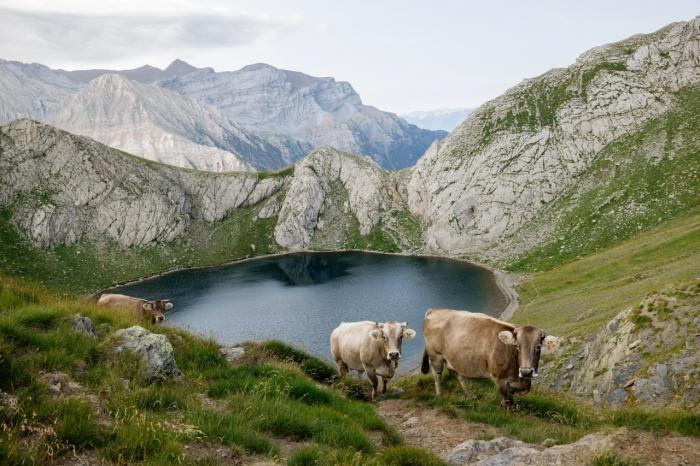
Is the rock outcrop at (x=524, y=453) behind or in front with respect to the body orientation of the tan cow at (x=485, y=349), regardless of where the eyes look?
in front

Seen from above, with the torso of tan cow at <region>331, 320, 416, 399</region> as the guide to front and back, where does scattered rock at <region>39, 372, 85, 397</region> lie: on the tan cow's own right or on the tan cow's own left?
on the tan cow's own right

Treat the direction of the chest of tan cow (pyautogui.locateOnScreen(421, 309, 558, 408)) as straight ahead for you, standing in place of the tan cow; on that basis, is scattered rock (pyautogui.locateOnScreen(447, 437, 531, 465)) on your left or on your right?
on your right

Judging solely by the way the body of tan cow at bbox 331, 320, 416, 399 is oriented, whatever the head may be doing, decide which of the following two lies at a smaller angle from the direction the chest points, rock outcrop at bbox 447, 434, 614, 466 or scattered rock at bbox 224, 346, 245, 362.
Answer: the rock outcrop

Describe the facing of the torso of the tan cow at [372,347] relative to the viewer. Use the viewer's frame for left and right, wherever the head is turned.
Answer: facing the viewer and to the right of the viewer

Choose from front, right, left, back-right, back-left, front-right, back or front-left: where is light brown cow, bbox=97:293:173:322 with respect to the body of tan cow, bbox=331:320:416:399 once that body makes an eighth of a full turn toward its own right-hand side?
back-right
